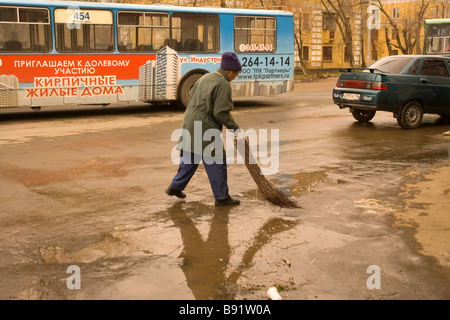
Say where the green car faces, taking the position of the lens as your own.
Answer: facing away from the viewer and to the right of the viewer

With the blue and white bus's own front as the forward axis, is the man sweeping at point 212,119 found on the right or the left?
on its left

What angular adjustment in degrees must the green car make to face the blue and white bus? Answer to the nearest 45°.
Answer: approximately 135° to its left

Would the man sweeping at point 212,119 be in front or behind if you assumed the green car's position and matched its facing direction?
behind

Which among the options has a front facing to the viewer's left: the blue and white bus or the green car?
the blue and white bus

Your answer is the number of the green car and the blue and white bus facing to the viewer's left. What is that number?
1

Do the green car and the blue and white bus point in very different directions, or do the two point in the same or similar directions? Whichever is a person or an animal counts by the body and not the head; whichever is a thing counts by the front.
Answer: very different directions

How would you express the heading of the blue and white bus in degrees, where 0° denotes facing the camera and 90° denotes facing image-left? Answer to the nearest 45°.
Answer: approximately 90°

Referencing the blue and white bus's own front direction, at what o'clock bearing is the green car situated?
The green car is roughly at 7 o'clock from the blue and white bus.
